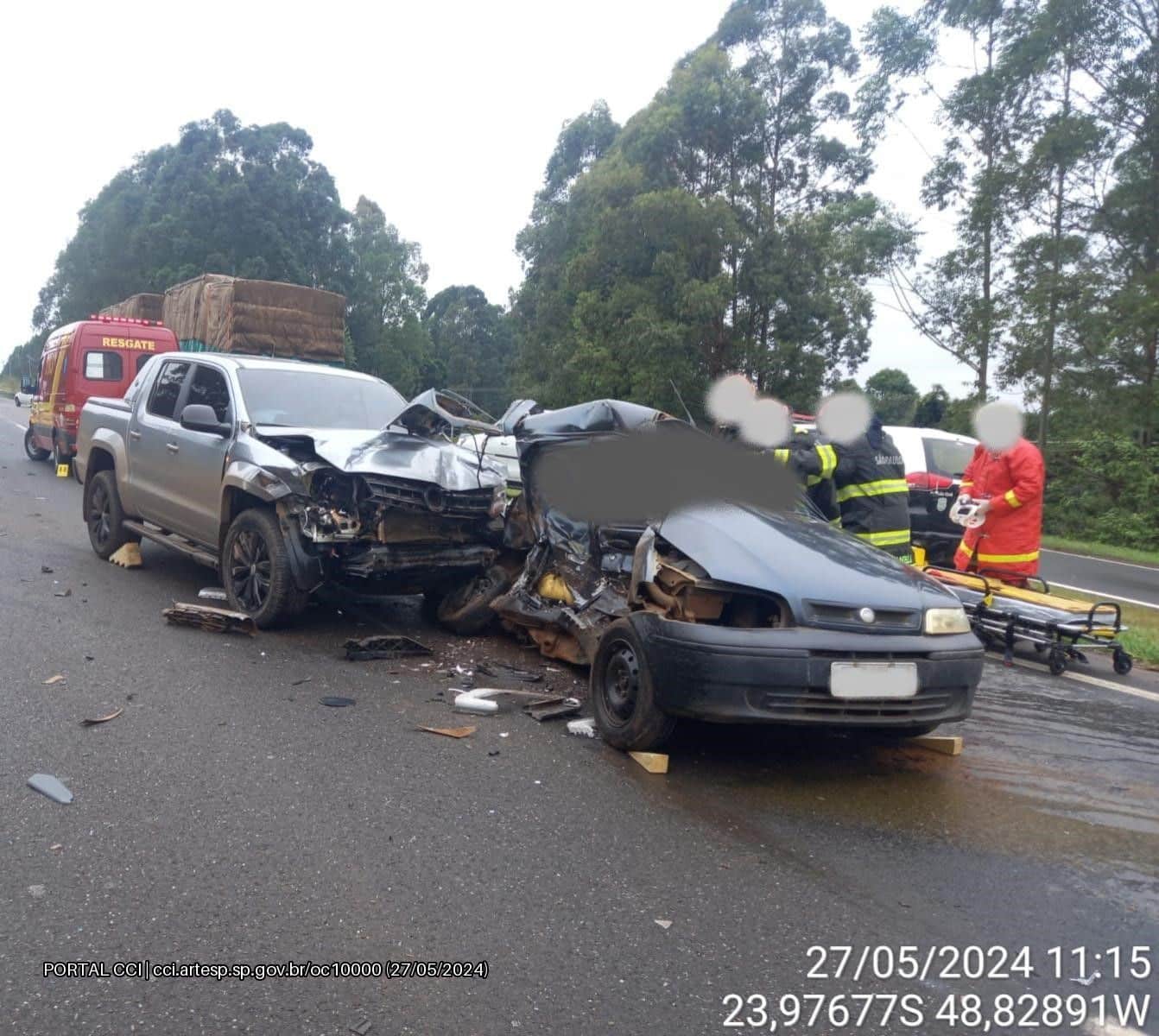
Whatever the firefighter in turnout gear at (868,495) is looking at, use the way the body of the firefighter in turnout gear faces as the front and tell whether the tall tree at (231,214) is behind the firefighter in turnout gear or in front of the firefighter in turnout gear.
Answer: in front

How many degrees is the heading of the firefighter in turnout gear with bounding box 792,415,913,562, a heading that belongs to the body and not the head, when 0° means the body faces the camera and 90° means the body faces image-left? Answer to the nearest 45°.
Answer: approximately 135°

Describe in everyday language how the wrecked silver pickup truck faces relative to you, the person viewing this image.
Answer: facing the viewer and to the right of the viewer

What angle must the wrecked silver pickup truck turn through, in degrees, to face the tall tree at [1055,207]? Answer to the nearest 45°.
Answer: approximately 90° to its left

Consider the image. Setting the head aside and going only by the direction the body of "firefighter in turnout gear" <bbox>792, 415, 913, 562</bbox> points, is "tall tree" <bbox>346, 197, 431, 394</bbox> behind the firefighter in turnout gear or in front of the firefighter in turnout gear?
in front

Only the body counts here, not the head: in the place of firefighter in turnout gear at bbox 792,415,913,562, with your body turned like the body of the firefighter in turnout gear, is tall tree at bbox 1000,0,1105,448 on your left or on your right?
on your right

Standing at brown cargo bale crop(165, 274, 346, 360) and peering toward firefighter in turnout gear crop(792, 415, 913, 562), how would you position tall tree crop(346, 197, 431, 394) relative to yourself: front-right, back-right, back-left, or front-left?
back-left

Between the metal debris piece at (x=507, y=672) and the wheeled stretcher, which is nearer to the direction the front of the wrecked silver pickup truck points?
the metal debris piece

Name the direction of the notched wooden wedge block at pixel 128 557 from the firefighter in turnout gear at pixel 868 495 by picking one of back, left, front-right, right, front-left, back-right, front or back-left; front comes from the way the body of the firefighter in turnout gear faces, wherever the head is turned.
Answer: front-left

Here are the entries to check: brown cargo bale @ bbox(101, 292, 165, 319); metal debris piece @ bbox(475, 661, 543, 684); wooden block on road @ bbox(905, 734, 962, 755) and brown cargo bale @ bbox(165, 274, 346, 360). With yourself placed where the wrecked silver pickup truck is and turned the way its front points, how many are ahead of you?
2

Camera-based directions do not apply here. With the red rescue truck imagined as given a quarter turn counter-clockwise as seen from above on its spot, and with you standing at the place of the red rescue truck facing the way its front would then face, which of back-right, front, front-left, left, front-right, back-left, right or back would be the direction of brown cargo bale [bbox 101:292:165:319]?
back-right

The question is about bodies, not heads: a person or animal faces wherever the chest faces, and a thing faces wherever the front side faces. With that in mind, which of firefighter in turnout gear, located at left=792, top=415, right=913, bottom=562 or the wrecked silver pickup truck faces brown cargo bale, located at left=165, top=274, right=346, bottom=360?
the firefighter in turnout gear

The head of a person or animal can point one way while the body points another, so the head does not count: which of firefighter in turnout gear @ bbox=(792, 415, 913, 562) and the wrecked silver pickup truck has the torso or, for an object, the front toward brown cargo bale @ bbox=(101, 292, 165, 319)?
the firefighter in turnout gear

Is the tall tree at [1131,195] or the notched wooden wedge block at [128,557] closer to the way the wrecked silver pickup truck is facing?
the tall tree

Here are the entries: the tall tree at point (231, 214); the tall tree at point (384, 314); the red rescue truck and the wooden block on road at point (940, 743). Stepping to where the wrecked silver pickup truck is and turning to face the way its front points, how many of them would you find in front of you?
1

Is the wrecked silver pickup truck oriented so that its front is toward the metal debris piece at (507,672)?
yes
